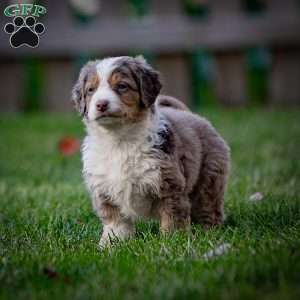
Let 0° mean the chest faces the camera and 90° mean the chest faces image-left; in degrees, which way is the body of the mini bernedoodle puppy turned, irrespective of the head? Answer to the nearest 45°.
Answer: approximately 45°

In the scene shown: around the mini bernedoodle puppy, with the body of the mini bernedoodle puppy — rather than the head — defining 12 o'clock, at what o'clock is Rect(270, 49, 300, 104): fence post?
The fence post is roughly at 5 o'clock from the mini bernedoodle puppy.
